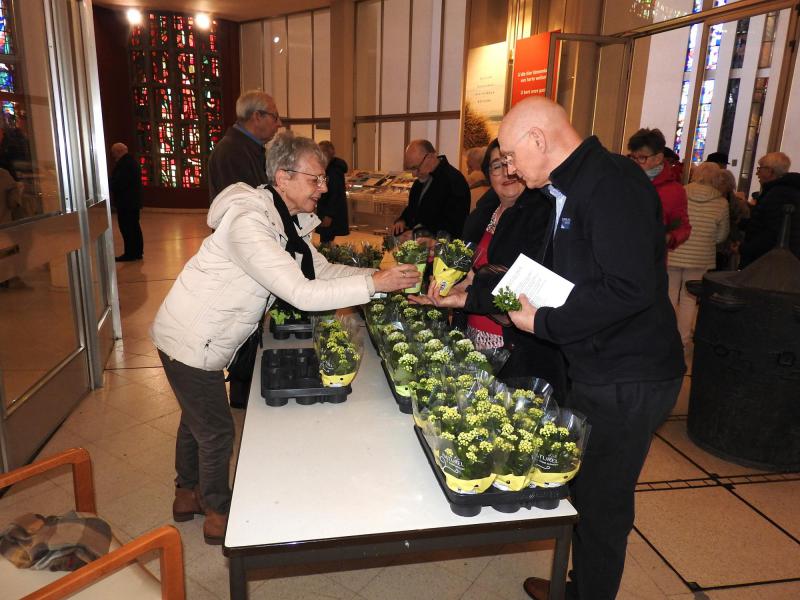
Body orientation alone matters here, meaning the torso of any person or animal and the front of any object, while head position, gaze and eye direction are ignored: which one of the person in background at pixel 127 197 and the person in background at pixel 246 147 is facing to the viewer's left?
the person in background at pixel 127 197

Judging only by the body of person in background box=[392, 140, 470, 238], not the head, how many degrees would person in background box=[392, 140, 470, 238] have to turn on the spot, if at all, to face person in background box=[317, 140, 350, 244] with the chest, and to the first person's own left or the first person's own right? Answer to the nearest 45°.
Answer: approximately 90° to the first person's own right

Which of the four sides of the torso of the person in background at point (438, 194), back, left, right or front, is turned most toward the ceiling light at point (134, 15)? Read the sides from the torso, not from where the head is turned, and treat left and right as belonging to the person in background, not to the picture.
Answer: right

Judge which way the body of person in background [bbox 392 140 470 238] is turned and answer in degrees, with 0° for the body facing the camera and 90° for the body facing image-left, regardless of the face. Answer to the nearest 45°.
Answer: approximately 45°

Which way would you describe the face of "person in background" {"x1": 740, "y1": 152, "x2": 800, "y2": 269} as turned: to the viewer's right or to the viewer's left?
to the viewer's left

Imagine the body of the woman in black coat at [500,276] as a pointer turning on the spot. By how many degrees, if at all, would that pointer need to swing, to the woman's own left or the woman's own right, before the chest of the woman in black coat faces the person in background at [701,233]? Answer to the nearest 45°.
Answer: approximately 180°

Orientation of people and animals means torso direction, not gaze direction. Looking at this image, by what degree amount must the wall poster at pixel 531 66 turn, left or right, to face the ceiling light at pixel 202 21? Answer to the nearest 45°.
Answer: approximately 90° to its right

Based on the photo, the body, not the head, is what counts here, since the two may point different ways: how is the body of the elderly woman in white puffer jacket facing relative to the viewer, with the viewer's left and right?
facing to the right of the viewer
